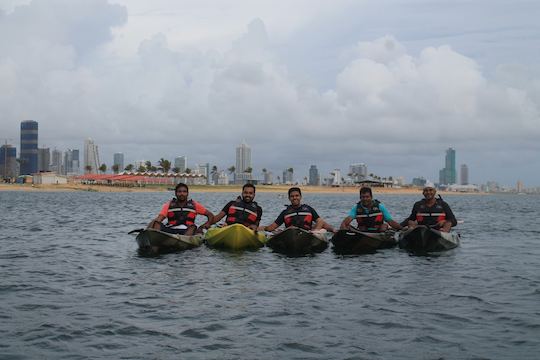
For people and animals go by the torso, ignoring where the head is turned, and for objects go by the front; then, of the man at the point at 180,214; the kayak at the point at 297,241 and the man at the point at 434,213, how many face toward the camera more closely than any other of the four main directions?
3

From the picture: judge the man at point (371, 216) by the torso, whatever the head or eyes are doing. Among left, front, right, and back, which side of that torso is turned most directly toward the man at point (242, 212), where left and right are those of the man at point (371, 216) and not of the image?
right

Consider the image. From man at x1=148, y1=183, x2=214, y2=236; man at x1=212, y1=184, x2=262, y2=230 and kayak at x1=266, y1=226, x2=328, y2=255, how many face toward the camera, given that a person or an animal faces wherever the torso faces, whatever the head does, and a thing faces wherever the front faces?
3

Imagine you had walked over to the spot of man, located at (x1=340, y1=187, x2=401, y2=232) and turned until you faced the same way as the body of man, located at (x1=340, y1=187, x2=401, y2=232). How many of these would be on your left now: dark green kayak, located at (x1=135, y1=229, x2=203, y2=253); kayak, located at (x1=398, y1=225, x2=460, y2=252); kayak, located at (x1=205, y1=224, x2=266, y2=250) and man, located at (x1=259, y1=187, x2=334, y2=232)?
1

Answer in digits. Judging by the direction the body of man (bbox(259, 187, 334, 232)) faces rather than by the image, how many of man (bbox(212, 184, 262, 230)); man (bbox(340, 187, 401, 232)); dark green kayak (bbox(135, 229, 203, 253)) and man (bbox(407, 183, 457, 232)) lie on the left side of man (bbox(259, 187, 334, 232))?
2

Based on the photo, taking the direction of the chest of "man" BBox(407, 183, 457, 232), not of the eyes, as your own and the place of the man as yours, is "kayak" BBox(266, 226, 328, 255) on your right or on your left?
on your right

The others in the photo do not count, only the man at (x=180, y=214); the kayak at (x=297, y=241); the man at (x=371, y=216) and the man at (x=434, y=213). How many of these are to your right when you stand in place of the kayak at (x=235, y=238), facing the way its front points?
1

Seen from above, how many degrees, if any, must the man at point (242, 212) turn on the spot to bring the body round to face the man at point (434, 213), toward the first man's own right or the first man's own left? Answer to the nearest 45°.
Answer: approximately 90° to the first man's own left

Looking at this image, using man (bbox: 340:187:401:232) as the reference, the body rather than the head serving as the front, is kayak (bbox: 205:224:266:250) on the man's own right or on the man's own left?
on the man's own right

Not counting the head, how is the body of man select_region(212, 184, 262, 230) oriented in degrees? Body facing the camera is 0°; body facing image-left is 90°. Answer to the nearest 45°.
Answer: approximately 0°

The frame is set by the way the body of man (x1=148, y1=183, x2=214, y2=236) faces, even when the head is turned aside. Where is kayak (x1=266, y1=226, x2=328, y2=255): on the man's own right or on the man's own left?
on the man's own left
